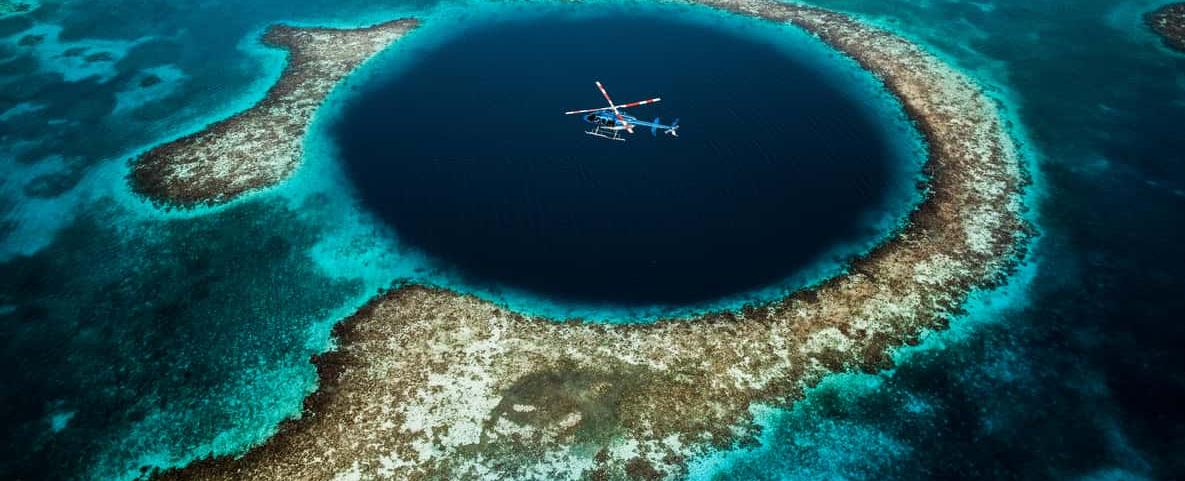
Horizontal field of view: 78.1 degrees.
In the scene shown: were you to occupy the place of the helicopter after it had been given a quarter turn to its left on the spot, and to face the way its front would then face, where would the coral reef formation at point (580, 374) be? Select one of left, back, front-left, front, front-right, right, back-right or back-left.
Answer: front

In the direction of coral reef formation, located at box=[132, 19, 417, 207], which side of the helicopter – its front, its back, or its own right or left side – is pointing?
front

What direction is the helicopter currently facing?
to the viewer's left
